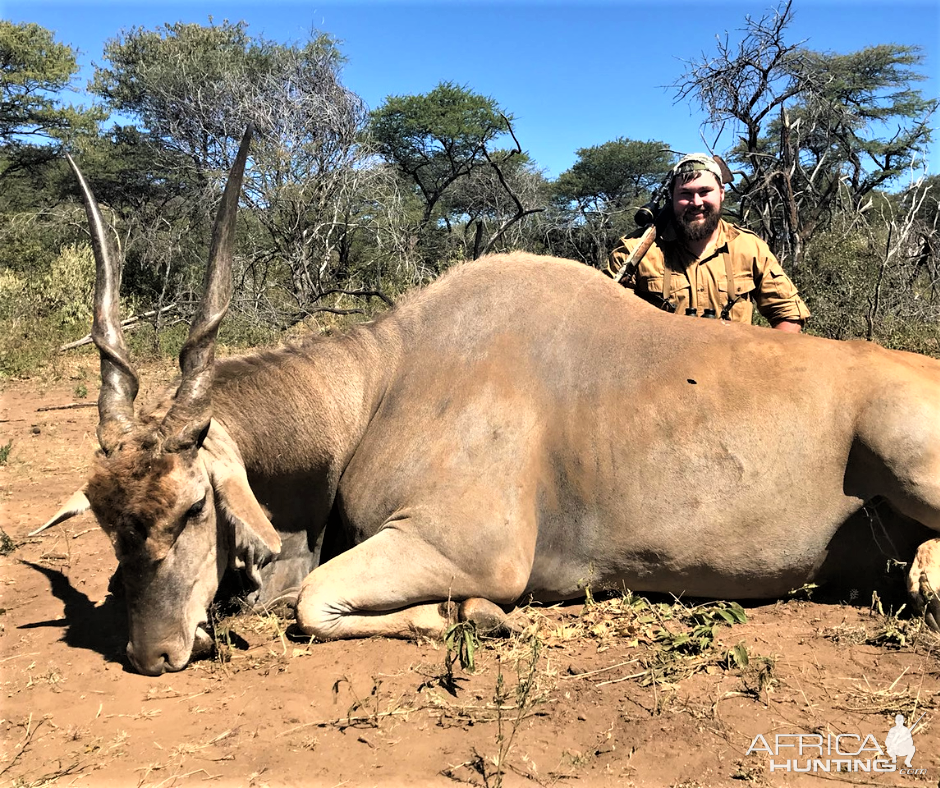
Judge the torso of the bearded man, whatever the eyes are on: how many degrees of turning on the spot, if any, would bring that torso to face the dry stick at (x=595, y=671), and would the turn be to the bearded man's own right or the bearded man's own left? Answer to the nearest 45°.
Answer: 0° — they already face it

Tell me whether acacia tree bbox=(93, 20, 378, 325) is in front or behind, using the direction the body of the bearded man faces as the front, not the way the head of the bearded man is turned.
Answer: behind

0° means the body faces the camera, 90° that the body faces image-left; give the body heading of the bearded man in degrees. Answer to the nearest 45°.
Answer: approximately 0°

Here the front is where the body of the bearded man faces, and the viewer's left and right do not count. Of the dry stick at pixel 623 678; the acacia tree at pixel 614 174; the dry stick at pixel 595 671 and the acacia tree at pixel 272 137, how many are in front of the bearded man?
2

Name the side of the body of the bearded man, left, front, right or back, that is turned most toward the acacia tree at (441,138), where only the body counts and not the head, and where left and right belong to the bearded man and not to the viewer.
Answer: back

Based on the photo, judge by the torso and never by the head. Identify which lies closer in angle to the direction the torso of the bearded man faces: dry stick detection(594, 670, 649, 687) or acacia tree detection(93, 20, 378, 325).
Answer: the dry stick

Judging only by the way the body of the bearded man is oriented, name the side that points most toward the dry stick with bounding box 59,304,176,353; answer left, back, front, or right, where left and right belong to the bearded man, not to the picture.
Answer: right

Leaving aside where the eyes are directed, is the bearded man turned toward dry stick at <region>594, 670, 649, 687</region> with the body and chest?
yes
